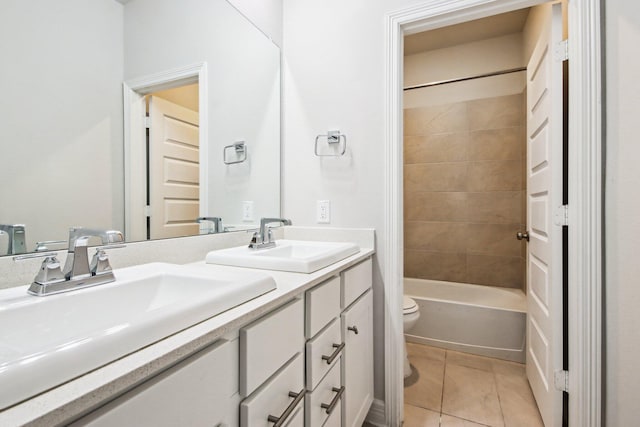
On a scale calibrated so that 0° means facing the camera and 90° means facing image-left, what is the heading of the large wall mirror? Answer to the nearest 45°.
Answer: approximately 315°

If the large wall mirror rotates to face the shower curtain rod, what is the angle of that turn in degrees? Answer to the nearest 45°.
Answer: approximately 45° to its left

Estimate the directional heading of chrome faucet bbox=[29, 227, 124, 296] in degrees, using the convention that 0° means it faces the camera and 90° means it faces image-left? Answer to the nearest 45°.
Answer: approximately 315°

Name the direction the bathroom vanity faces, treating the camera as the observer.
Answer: facing the viewer and to the right of the viewer

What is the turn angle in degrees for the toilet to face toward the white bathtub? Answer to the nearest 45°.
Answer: approximately 45° to its left
